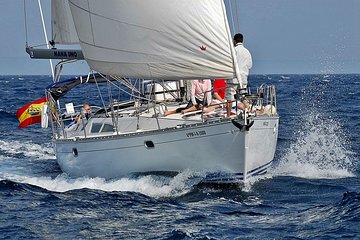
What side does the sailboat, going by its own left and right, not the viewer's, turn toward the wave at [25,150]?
back

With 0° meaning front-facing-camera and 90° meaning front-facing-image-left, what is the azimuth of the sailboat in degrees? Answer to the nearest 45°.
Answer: approximately 315°
